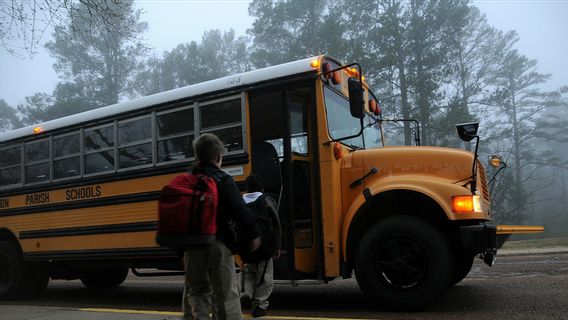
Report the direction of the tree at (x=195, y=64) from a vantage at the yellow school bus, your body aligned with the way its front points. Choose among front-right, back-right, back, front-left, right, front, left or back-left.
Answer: back-left

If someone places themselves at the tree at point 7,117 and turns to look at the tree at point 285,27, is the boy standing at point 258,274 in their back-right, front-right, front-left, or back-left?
front-right

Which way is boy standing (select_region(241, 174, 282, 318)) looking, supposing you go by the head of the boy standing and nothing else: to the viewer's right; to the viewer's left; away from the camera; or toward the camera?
away from the camera

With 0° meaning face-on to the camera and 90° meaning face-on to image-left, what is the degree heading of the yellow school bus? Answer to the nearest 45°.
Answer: approximately 315°

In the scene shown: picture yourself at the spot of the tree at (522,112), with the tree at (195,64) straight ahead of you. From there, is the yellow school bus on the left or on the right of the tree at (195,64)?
left

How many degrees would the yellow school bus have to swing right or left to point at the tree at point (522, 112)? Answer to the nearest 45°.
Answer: approximately 90° to its left

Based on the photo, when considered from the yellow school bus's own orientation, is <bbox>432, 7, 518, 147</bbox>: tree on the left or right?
on its left

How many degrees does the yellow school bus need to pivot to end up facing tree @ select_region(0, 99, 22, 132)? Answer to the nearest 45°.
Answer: approximately 180°

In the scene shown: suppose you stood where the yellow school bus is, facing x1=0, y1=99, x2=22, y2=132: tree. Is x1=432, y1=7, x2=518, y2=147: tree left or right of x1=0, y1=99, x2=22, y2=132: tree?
right
